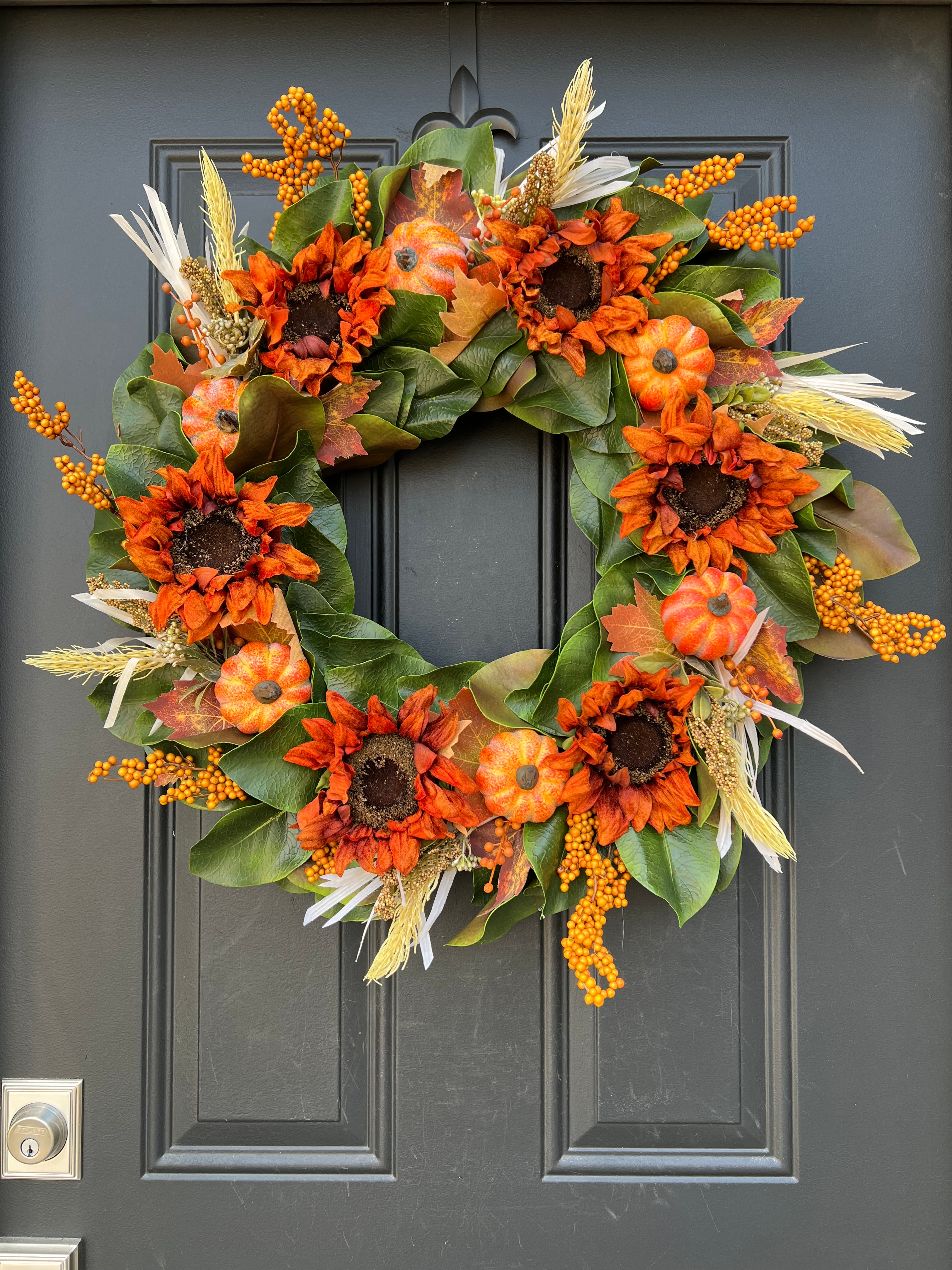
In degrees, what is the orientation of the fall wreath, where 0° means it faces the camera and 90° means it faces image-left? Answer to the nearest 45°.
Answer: approximately 0°
